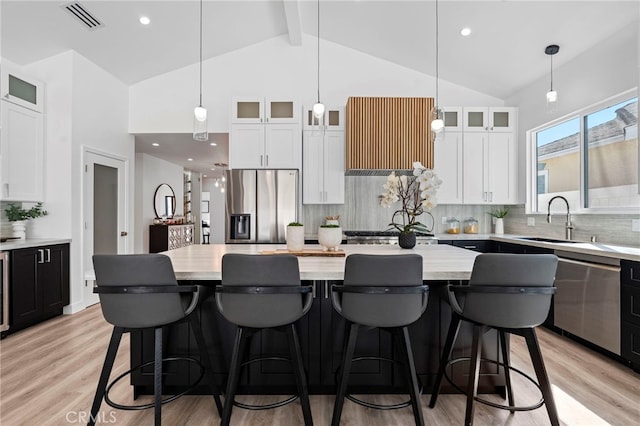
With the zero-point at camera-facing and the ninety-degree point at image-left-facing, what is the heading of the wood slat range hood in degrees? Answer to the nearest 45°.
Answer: approximately 0°

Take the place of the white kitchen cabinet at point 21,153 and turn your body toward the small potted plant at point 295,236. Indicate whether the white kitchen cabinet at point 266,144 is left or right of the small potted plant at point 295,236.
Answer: left

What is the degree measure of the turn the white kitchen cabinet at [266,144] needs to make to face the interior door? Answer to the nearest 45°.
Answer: approximately 90° to its right

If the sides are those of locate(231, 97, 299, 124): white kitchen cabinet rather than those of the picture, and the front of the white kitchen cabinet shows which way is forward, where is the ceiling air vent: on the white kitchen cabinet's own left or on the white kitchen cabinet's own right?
on the white kitchen cabinet's own right

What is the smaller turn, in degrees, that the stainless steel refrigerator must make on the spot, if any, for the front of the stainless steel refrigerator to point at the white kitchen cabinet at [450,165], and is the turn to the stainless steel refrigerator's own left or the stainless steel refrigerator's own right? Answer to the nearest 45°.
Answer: approximately 90° to the stainless steel refrigerator's own left

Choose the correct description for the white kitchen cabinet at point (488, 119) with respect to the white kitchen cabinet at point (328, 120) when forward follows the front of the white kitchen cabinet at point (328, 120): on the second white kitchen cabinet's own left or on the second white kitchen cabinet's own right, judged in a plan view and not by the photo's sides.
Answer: on the second white kitchen cabinet's own left
